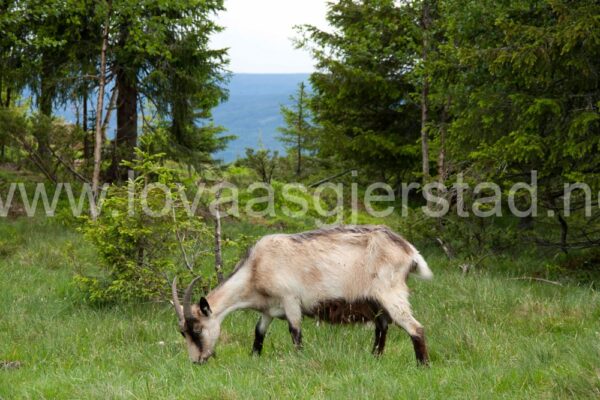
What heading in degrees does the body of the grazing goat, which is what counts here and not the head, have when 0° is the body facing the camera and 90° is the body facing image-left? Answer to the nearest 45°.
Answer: approximately 90°

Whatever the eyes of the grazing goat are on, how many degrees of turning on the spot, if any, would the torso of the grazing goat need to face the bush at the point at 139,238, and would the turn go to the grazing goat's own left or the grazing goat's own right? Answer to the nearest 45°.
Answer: approximately 45° to the grazing goat's own right
